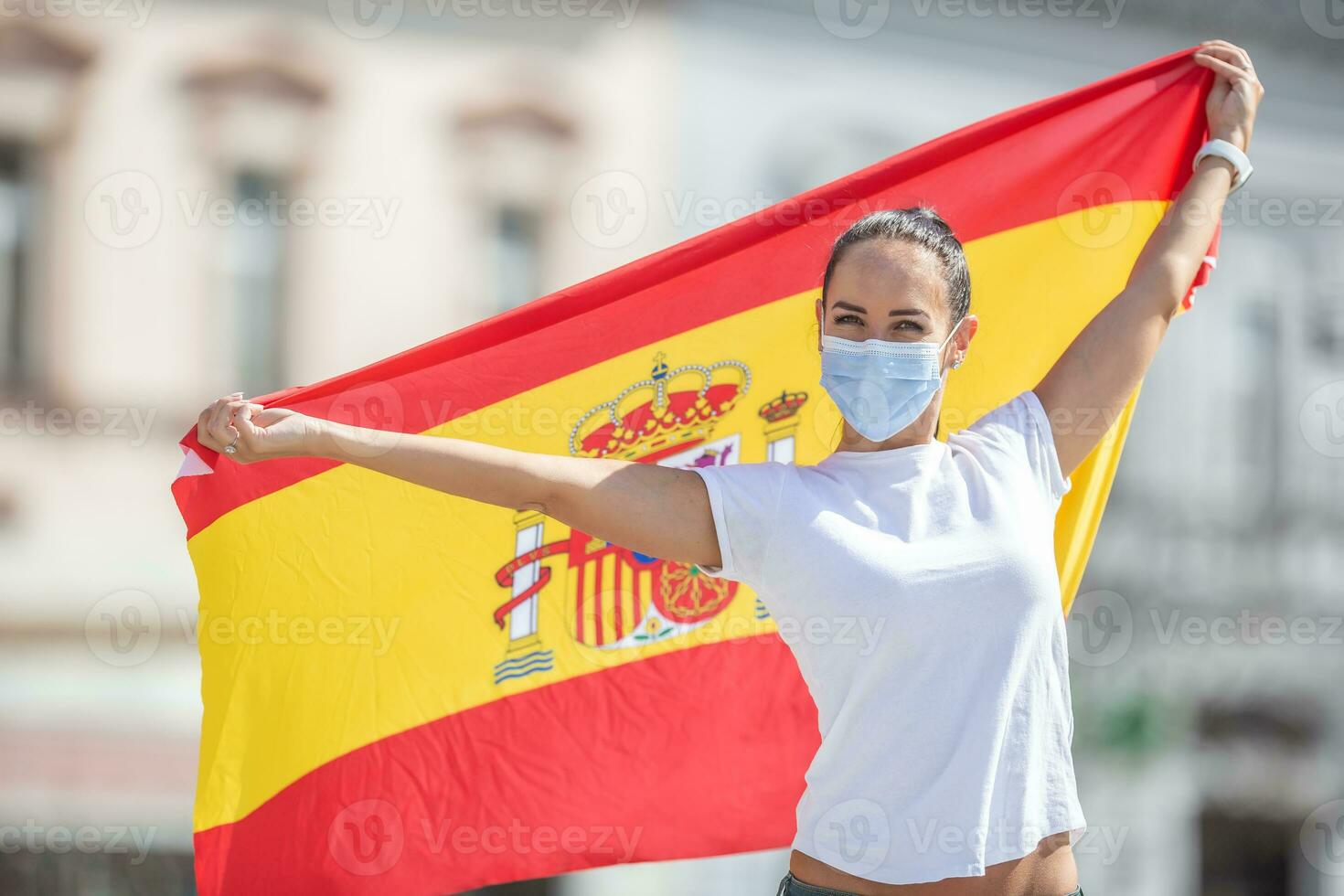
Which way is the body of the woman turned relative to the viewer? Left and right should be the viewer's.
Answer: facing the viewer and to the right of the viewer
